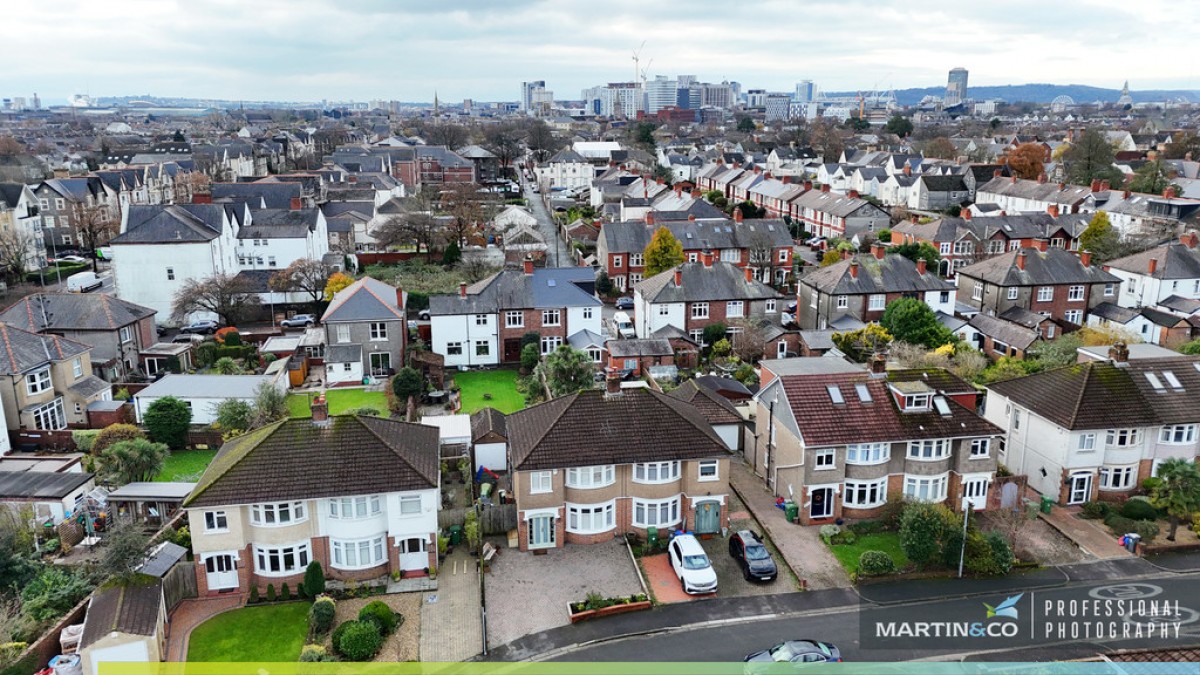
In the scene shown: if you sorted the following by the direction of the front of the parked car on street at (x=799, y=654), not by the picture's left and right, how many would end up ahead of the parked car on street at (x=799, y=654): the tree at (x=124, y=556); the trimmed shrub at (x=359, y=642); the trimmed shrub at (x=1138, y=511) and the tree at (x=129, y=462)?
3

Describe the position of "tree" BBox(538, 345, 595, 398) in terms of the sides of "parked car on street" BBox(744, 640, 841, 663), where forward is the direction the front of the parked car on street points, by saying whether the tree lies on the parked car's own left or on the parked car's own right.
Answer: on the parked car's own right

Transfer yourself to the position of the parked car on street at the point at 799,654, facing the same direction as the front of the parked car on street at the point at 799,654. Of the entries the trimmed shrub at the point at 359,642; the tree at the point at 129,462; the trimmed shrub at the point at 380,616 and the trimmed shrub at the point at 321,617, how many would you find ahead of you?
4

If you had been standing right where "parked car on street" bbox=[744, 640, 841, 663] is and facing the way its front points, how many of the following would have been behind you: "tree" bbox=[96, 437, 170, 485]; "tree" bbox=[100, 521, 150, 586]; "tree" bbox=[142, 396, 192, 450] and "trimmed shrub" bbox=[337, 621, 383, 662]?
0

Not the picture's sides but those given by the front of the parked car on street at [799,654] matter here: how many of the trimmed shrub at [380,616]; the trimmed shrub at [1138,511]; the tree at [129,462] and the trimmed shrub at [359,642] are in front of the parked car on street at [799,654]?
3

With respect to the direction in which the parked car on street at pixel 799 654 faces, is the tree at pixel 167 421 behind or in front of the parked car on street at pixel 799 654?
in front

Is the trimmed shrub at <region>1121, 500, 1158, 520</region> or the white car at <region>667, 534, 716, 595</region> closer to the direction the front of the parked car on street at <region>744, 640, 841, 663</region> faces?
the white car

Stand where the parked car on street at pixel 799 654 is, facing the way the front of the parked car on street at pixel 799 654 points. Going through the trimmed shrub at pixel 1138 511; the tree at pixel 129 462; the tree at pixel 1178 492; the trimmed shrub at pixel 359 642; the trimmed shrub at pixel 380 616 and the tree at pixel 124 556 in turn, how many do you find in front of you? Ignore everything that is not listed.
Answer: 4

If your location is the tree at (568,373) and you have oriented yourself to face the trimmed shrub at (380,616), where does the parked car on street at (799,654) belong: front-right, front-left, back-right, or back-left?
front-left

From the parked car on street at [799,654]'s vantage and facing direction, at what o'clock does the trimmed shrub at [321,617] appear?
The trimmed shrub is roughly at 12 o'clock from the parked car on street.

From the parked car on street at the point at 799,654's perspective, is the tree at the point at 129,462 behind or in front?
in front

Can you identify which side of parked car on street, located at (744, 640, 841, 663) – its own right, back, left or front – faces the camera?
left

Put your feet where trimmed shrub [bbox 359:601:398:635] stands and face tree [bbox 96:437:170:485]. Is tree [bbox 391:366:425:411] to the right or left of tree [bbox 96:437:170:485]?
right

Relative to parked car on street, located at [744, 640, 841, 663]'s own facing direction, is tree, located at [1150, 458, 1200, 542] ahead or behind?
behind
